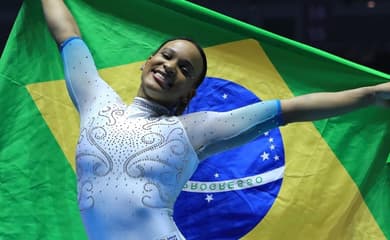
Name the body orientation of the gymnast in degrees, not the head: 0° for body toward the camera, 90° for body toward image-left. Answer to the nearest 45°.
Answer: approximately 0°
